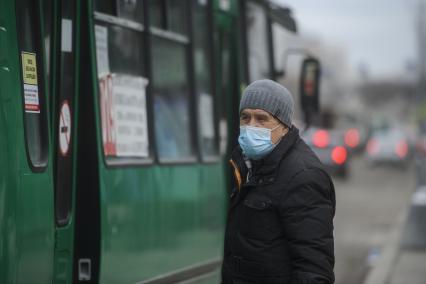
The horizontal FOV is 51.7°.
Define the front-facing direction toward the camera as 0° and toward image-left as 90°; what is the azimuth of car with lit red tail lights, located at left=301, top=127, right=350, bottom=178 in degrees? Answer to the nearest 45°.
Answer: approximately 180°

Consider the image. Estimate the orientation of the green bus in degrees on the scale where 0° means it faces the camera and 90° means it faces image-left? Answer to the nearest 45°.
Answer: approximately 225°

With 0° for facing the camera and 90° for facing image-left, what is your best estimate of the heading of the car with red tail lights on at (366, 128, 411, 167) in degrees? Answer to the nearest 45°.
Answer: approximately 180°

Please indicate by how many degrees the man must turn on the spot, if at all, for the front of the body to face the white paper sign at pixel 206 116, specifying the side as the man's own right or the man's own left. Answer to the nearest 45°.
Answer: approximately 135° to the man's own right

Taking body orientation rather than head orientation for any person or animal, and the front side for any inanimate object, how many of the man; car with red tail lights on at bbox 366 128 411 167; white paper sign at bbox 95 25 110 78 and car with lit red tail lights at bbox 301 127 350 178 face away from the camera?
2

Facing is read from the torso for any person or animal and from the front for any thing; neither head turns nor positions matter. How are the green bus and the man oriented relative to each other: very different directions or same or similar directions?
very different directions

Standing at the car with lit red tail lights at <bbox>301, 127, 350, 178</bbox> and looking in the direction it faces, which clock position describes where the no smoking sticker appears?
The no smoking sticker is roughly at 6 o'clock from the car with lit red tail lights.

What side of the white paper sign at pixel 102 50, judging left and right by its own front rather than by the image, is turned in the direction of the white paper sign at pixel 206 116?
left

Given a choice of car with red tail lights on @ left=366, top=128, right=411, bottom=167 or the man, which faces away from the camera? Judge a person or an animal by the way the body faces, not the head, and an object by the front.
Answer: the car with red tail lights on
